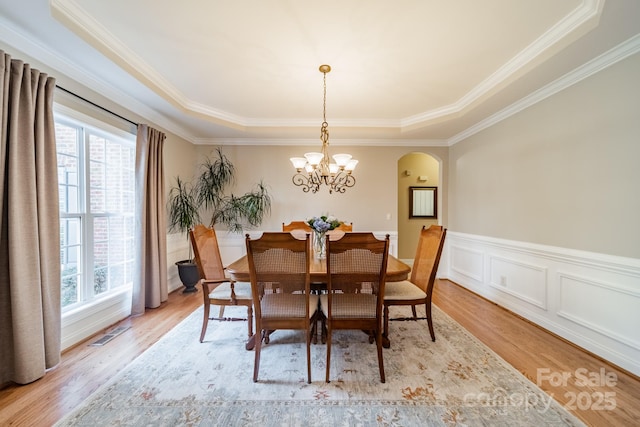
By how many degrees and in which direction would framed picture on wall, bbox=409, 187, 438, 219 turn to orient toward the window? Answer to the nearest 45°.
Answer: approximately 45° to its right

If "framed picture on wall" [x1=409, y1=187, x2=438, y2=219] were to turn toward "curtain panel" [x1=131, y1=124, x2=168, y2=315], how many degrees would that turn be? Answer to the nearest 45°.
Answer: approximately 45° to its right

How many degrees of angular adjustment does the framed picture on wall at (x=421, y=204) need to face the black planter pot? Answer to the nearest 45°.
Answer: approximately 45° to its right

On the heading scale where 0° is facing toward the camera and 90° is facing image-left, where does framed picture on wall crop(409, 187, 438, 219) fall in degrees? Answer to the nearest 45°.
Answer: approximately 0°

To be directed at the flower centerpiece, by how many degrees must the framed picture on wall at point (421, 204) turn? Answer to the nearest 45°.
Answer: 0° — it already faces it

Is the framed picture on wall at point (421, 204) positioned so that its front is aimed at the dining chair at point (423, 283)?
yes

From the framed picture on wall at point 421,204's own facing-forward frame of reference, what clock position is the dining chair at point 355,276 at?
The dining chair is roughly at 12 o'clock from the framed picture on wall.
